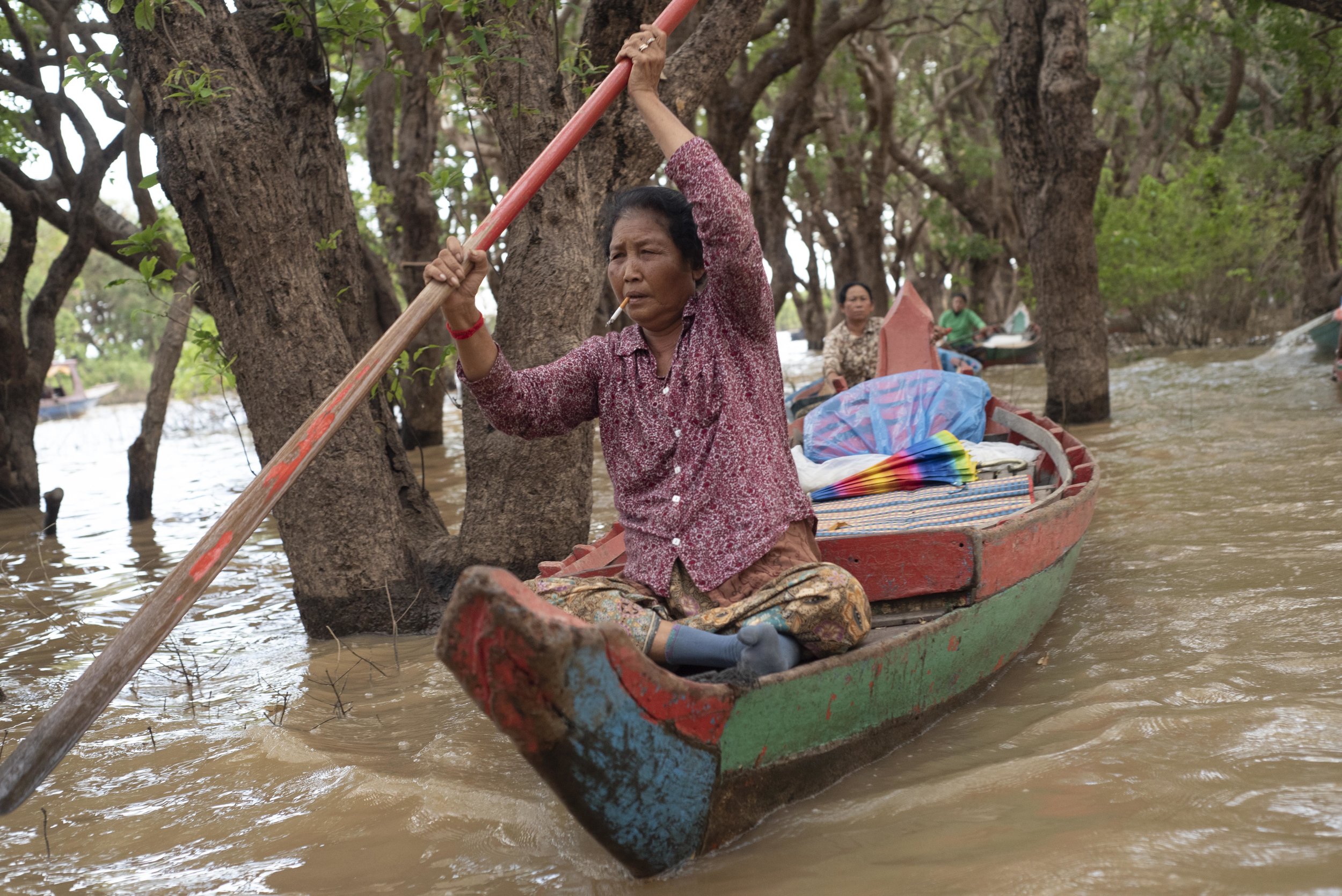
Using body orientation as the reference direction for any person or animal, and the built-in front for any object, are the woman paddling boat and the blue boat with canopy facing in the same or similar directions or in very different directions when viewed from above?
very different directions

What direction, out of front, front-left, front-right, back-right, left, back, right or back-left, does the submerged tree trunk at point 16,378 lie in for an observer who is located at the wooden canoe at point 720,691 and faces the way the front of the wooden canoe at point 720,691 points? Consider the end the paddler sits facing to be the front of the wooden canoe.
right

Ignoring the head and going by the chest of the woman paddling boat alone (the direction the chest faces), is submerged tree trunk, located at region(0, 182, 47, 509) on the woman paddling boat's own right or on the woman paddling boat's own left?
on the woman paddling boat's own right

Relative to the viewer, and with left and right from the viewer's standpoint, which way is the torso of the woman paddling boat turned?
facing the viewer and to the left of the viewer

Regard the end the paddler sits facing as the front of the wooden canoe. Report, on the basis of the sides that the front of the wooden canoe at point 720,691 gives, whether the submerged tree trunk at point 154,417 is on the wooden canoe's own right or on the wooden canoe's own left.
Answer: on the wooden canoe's own right

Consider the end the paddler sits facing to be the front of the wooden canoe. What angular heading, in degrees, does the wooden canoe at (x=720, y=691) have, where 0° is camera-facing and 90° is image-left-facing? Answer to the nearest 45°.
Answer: approximately 45°
